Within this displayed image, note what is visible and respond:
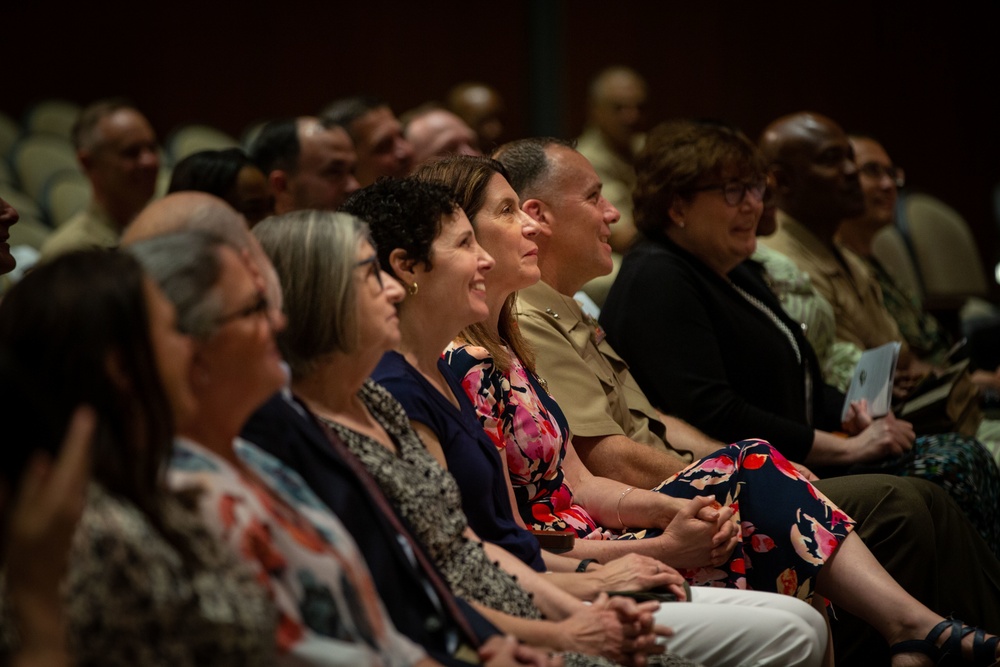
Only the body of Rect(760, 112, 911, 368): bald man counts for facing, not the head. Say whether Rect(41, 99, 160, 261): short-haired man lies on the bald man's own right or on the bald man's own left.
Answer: on the bald man's own right

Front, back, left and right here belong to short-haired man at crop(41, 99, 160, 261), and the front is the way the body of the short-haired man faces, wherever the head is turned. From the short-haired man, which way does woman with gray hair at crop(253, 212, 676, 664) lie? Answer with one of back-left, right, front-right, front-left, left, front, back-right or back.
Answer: front-right

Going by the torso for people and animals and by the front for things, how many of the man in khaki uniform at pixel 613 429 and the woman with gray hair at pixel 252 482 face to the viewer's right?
2

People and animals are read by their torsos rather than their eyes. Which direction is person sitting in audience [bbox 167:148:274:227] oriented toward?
to the viewer's right

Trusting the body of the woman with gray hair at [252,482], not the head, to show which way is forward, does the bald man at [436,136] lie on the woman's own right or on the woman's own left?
on the woman's own left

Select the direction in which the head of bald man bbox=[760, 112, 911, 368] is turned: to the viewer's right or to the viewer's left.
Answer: to the viewer's right

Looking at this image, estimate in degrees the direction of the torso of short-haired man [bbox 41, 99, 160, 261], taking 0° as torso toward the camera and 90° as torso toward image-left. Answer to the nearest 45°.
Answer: approximately 315°

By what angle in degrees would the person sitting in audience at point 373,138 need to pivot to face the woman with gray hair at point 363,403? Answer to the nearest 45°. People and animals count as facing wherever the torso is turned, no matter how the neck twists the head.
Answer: approximately 45° to their right

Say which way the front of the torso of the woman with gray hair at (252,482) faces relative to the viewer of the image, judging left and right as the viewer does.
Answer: facing to the right of the viewer

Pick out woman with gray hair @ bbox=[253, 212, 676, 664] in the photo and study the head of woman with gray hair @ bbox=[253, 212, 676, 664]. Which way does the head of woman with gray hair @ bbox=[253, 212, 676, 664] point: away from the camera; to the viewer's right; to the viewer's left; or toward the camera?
to the viewer's right

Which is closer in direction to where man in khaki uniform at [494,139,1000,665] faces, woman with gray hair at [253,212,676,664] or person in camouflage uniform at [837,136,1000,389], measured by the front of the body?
the person in camouflage uniform

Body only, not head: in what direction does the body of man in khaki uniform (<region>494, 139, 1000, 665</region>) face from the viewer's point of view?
to the viewer's right
